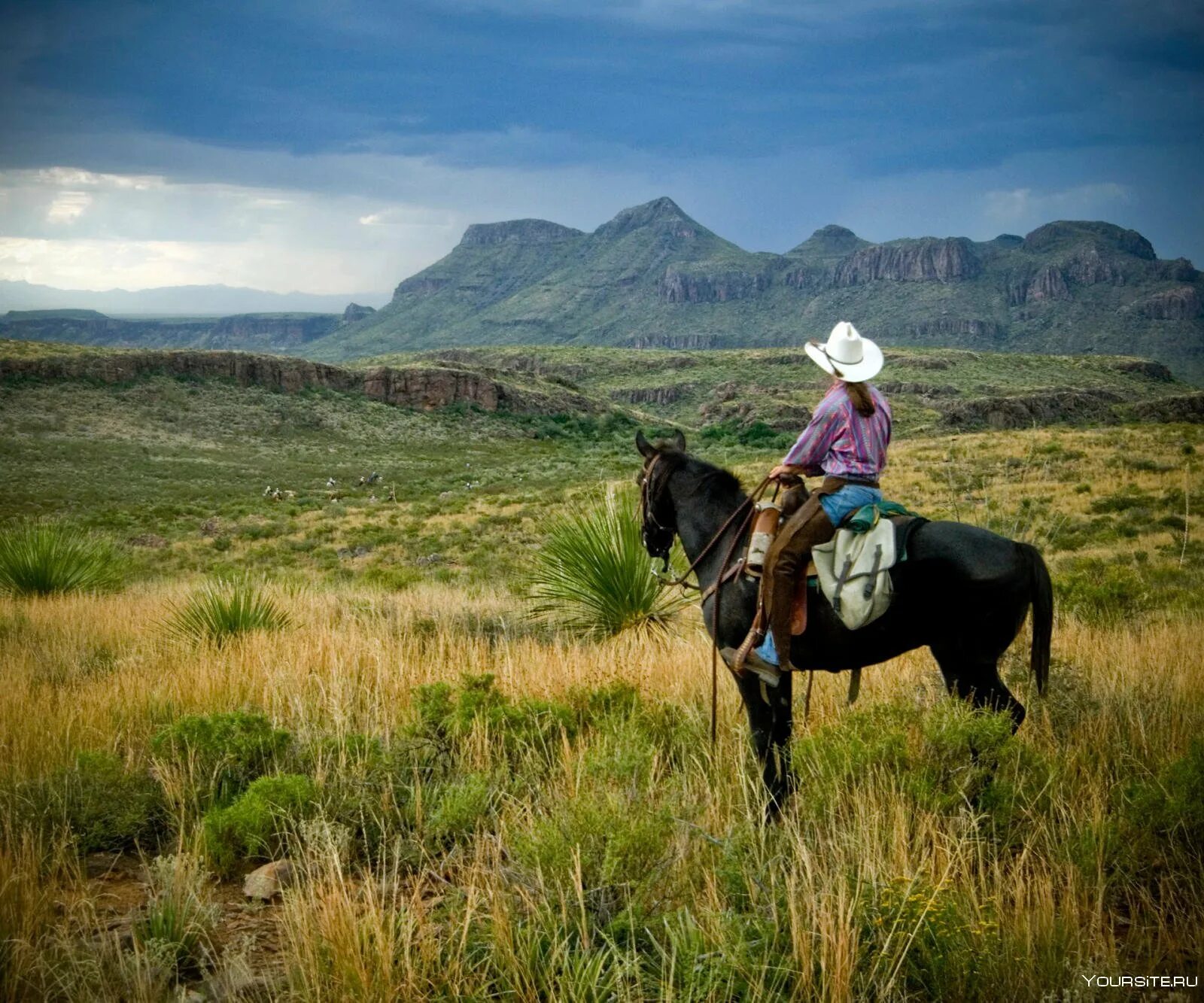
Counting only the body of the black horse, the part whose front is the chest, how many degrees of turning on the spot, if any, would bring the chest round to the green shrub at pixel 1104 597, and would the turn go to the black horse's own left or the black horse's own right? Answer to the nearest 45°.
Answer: approximately 90° to the black horse's own right

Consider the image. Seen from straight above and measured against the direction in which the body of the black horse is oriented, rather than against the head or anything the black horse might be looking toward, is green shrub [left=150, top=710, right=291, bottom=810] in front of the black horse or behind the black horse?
in front

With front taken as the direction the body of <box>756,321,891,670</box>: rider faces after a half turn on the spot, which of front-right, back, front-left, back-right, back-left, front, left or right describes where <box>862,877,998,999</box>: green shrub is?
front-right

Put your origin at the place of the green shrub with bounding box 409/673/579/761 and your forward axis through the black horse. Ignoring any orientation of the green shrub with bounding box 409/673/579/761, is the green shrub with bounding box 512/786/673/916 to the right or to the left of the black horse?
right

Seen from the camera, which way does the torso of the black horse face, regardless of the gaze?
to the viewer's left

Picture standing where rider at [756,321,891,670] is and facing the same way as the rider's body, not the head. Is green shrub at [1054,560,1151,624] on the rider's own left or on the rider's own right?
on the rider's own right

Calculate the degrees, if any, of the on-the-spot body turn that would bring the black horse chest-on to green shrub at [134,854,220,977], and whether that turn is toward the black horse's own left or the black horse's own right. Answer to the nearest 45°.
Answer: approximately 45° to the black horse's own left

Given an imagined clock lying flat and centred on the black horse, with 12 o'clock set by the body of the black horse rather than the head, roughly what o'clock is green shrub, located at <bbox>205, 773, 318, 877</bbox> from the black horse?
The green shrub is roughly at 11 o'clock from the black horse.

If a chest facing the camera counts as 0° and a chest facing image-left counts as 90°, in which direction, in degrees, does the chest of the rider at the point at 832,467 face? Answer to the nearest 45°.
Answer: approximately 135°

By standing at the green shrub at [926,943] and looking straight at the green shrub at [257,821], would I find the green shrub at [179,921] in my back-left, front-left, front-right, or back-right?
front-left

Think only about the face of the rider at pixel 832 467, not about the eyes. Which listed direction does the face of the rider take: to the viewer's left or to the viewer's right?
to the viewer's left

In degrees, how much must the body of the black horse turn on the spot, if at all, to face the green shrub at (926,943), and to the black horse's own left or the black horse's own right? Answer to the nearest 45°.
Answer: approximately 90° to the black horse's own left

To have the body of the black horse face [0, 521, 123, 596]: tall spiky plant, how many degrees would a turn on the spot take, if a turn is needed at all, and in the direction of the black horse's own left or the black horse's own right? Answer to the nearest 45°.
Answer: approximately 45° to the black horse's own right
